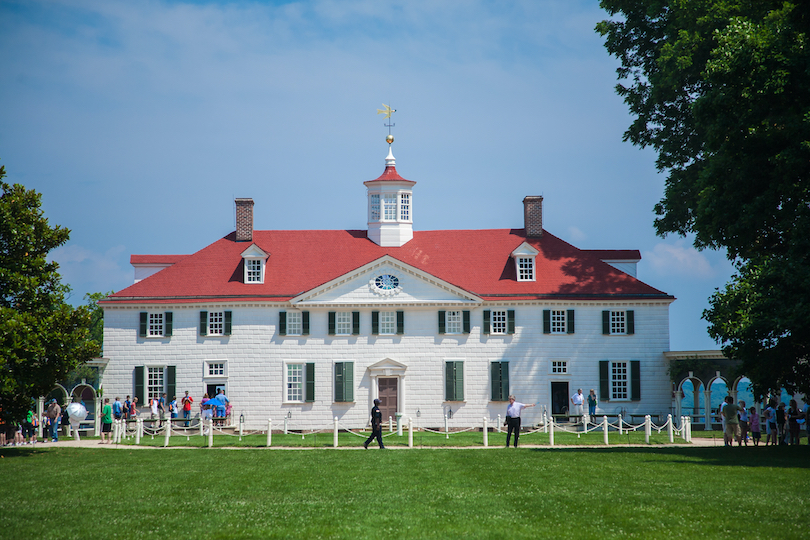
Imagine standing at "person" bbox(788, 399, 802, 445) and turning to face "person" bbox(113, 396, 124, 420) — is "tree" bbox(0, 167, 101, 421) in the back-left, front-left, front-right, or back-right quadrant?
front-left

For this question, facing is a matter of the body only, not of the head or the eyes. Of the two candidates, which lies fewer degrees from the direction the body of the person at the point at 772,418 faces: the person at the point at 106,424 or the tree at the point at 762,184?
the person

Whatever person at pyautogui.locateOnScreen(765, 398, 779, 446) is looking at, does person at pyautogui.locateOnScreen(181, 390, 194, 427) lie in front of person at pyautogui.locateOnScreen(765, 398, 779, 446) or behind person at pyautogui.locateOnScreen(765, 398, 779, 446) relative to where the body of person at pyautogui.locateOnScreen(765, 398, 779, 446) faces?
in front
